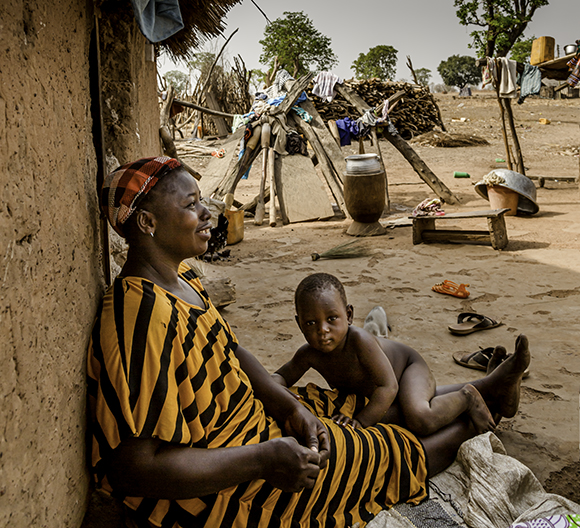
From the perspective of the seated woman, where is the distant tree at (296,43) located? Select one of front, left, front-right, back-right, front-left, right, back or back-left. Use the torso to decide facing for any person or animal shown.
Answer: left

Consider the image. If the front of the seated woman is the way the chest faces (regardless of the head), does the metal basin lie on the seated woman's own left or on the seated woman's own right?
on the seated woman's own left

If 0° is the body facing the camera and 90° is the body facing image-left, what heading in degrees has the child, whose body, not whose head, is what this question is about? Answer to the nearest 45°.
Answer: approximately 45°

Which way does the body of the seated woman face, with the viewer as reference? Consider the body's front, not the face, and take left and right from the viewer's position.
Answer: facing to the right of the viewer

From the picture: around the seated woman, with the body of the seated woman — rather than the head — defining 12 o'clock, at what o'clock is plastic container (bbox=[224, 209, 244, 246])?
The plastic container is roughly at 9 o'clock from the seated woman.

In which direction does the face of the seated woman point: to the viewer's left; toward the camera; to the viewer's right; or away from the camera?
to the viewer's right

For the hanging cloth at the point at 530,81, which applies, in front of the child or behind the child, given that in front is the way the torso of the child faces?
behind

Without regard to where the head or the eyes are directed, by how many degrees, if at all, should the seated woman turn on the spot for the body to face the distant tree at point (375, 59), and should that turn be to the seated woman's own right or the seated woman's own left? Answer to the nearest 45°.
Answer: approximately 90° to the seated woman's own left

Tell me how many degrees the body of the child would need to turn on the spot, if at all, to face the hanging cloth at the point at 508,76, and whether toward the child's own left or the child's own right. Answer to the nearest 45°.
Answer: approximately 135° to the child's own right
